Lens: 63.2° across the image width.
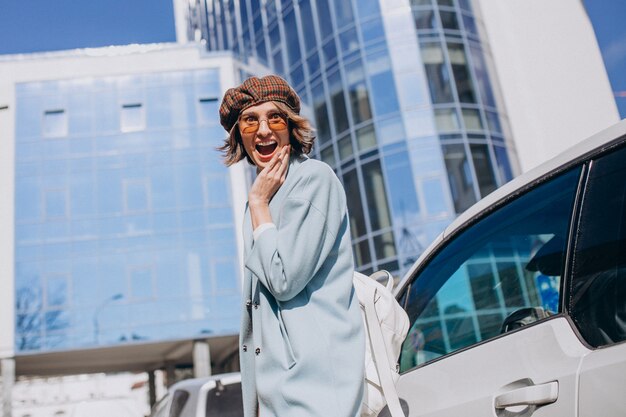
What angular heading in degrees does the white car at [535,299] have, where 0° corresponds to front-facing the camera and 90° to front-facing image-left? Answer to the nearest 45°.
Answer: approximately 135°

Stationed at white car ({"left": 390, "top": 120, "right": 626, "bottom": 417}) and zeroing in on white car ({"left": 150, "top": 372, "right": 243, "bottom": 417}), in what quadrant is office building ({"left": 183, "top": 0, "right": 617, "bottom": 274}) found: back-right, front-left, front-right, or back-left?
front-right

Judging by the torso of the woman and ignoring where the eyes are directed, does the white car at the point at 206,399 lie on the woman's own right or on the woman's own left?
on the woman's own right

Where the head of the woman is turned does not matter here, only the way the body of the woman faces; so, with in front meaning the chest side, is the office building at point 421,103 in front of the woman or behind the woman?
behind

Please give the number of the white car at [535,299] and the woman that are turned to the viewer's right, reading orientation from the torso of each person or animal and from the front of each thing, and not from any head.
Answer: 0

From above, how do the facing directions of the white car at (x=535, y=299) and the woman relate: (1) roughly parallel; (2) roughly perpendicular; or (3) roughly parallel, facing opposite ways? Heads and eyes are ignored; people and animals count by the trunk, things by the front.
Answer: roughly perpendicular

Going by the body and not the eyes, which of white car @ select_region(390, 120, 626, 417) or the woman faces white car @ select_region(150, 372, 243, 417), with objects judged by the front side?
white car @ select_region(390, 120, 626, 417)

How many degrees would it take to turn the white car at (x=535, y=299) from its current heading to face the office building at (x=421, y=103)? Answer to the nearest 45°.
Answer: approximately 45° to its right
